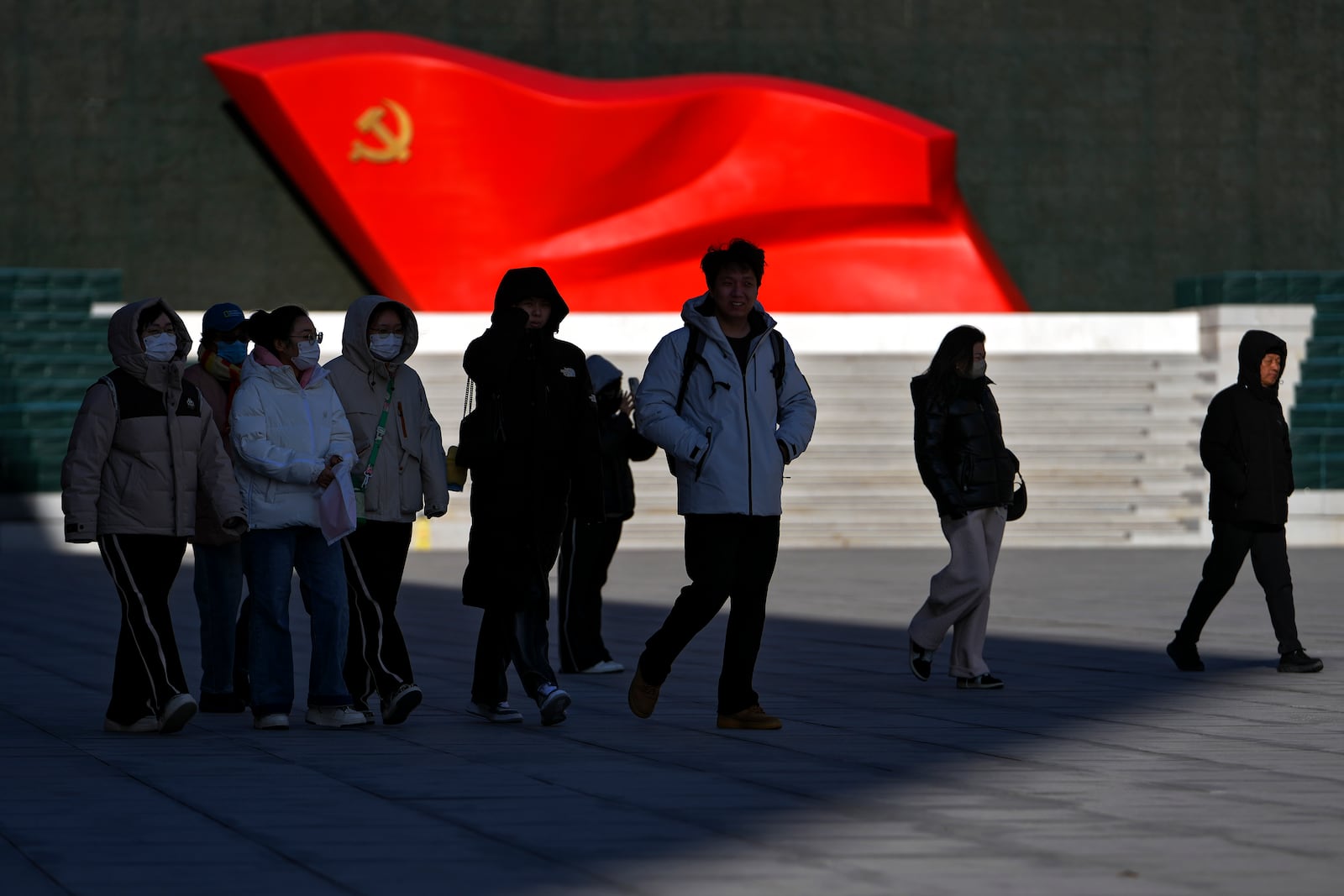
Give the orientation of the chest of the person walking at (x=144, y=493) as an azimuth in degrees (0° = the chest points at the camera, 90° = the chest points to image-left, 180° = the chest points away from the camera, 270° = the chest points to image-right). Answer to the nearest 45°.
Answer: approximately 315°

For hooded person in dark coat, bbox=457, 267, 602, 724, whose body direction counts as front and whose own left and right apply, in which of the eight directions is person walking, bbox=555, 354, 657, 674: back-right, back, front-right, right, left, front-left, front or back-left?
back-left

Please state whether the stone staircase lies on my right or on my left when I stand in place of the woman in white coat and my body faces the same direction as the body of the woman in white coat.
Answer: on my left

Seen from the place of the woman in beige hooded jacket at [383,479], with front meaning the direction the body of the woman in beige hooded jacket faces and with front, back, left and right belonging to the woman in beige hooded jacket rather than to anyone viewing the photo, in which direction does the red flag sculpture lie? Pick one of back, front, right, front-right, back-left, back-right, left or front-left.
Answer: back-left

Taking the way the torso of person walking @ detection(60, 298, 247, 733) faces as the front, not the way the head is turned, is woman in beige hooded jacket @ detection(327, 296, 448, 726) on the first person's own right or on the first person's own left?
on the first person's own left

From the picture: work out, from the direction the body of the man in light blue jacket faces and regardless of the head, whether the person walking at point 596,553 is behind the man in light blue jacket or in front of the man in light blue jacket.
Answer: behind
